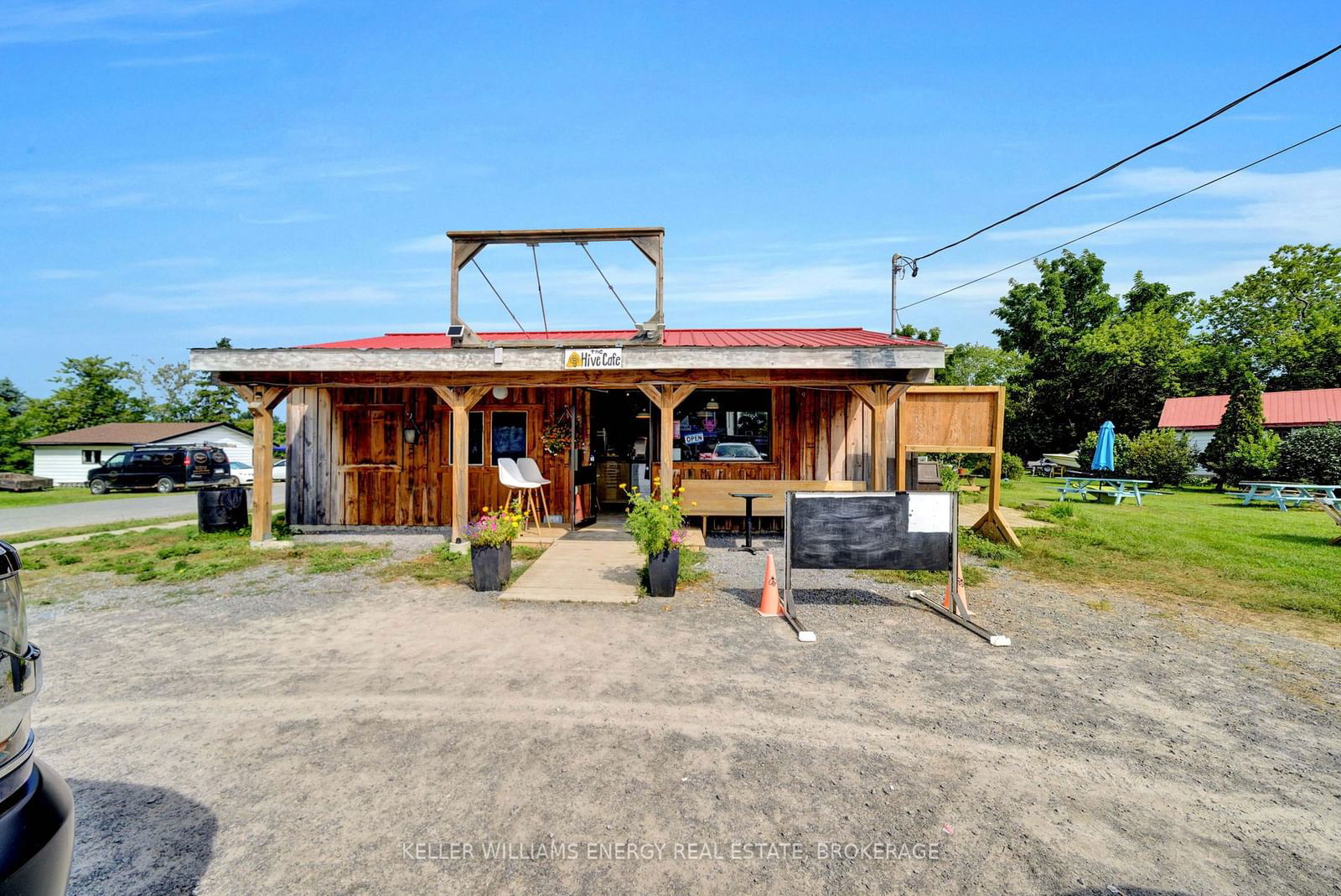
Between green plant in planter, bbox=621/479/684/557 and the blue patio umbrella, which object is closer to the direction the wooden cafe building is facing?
the green plant in planter

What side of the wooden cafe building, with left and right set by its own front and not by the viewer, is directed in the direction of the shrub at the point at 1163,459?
left

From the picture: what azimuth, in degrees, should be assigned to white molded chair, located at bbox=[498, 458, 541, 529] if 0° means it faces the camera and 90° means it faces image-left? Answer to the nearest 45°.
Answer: approximately 315°

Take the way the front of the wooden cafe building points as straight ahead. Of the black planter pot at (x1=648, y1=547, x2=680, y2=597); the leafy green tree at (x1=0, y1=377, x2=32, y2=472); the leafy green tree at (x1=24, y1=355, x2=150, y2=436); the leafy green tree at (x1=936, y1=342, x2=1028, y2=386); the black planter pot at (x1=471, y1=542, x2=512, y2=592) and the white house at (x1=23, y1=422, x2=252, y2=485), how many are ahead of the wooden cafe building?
2

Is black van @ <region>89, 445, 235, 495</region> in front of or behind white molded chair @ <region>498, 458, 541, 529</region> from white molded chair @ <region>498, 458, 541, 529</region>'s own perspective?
behind

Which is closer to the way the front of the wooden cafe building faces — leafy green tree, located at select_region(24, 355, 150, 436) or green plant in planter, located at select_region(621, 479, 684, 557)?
the green plant in planter

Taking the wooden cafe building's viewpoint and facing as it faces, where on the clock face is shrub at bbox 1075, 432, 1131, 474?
The shrub is roughly at 8 o'clock from the wooden cafe building.

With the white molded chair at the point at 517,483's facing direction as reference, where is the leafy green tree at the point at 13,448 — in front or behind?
behind

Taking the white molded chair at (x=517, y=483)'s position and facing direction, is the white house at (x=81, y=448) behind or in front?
behind

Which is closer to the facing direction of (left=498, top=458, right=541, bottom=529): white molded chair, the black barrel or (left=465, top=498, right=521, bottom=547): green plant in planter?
the green plant in planter

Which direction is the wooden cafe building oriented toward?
toward the camera

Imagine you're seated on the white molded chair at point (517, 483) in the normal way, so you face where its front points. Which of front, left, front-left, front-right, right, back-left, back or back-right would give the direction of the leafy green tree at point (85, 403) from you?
back

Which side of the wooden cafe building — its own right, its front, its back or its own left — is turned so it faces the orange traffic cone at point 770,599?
front

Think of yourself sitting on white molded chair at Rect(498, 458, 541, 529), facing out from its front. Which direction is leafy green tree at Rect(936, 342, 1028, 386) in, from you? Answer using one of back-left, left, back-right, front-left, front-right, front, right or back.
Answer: left

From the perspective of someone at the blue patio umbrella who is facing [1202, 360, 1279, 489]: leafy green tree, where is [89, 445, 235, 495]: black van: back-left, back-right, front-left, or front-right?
back-left
